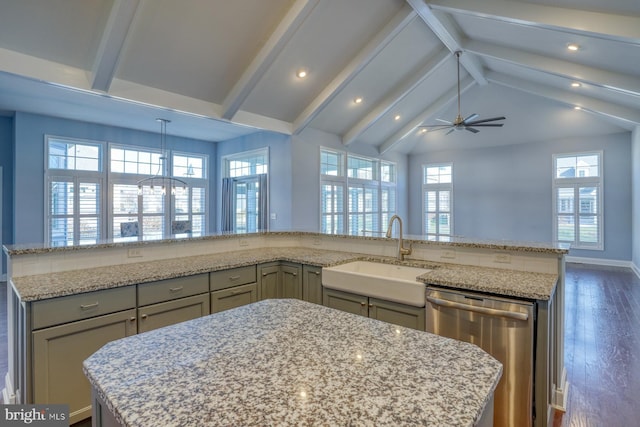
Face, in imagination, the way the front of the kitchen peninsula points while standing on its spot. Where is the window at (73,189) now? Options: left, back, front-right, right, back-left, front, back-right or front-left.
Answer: back-right

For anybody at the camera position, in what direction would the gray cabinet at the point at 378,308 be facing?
facing the viewer and to the left of the viewer

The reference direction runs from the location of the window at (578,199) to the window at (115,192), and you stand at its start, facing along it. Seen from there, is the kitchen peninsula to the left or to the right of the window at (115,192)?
left

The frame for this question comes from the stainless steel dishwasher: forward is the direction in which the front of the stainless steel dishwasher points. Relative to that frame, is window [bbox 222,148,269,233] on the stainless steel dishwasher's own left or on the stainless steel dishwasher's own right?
on the stainless steel dishwasher's own right

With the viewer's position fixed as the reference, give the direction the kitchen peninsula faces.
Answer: facing the viewer

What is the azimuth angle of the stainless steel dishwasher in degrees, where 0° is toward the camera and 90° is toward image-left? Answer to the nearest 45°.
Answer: approximately 45°

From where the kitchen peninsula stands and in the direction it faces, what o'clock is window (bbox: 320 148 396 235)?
The window is roughly at 7 o'clock from the kitchen peninsula.

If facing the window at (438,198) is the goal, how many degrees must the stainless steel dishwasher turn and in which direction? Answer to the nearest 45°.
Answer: approximately 135° to its right

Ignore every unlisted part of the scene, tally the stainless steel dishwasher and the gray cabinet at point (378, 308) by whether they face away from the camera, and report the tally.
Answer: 0

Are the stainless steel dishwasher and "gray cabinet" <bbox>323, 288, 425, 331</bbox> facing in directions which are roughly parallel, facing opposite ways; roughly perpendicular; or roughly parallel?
roughly parallel
